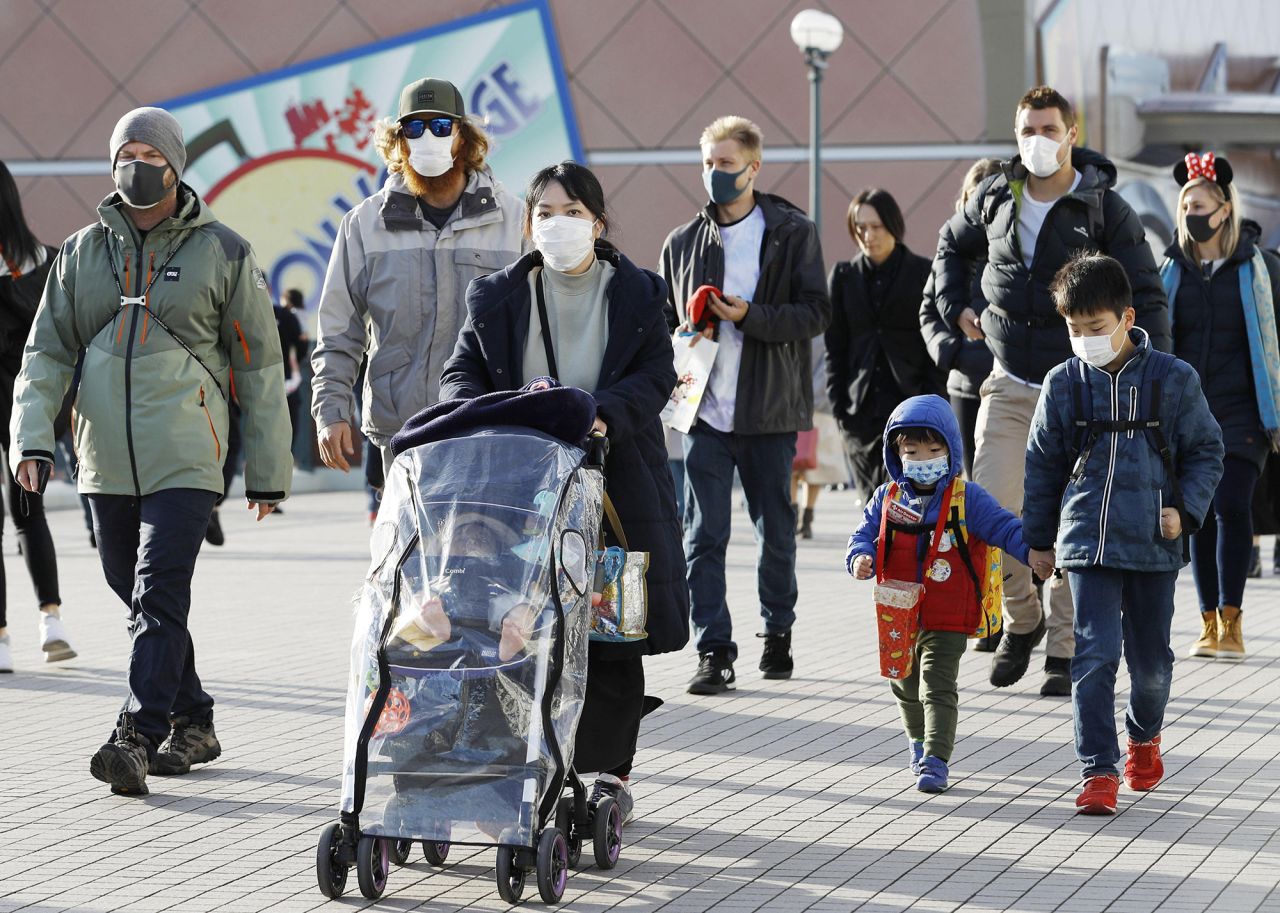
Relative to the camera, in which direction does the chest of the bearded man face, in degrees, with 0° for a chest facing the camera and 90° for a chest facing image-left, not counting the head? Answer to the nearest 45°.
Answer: approximately 0°

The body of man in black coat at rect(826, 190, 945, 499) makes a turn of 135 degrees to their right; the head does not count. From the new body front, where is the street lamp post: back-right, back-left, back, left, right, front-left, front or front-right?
front-right

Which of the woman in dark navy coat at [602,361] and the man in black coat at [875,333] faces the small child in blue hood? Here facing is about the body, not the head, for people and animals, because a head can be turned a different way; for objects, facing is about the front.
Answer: the man in black coat at [875,333]
